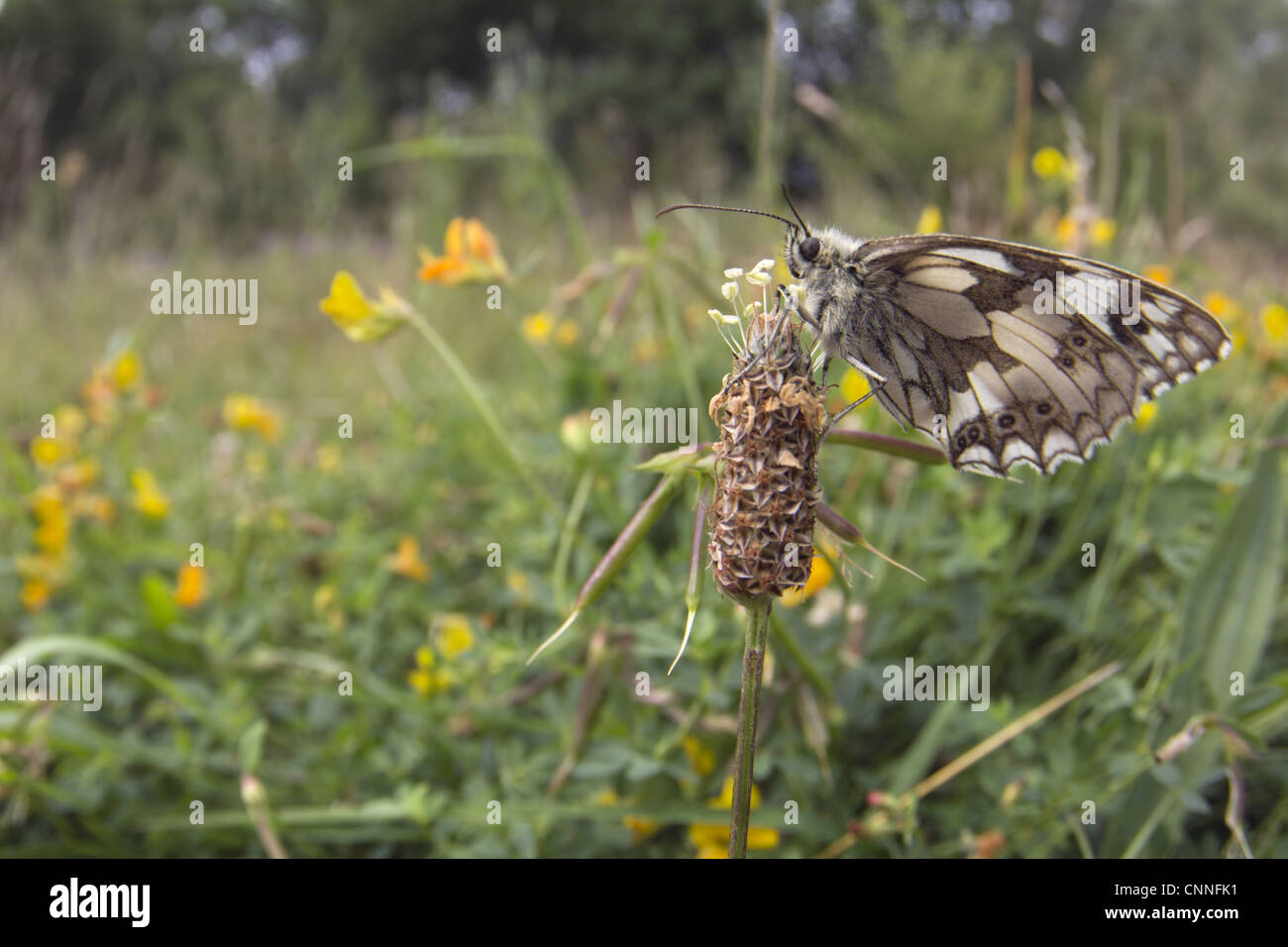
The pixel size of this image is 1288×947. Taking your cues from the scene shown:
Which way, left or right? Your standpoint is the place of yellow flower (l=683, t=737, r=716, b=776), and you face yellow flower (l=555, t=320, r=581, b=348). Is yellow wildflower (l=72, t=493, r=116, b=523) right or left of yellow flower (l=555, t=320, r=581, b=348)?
left

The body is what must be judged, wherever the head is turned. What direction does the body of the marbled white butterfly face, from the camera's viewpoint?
to the viewer's left

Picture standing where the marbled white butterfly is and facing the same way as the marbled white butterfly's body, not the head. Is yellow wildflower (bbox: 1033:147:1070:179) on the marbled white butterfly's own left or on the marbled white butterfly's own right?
on the marbled white butterfly's own right

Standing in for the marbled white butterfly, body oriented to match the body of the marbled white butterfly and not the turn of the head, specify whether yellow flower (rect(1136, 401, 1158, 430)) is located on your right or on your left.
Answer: on your right
